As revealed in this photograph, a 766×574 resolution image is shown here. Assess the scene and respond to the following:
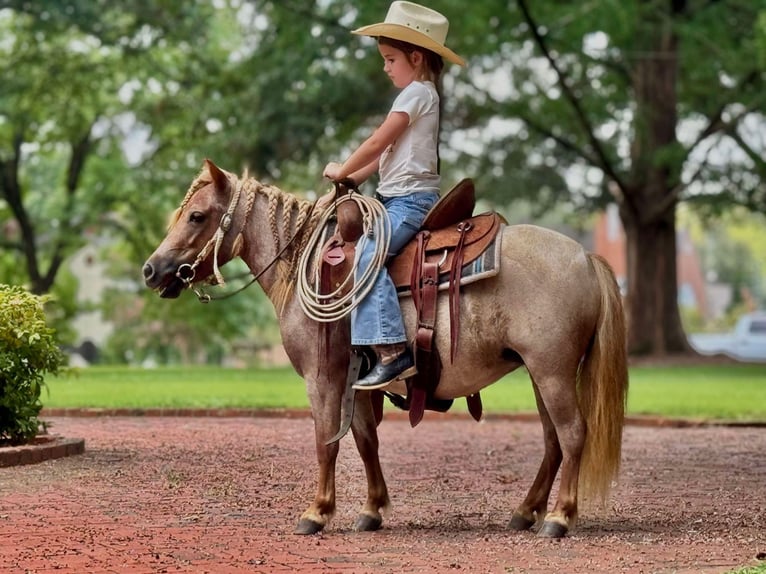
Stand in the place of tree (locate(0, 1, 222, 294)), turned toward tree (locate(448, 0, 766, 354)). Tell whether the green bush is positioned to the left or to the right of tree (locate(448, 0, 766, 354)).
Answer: right

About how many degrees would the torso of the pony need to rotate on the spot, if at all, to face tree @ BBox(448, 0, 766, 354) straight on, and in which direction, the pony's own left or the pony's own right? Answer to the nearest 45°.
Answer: approximately 90° to the pony's own right

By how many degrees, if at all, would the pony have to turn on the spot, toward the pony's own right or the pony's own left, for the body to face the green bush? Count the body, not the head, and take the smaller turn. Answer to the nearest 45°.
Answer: approximately 45° to the pony's own right

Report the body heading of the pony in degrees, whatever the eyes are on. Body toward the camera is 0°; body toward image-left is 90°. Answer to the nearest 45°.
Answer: approximately 90°

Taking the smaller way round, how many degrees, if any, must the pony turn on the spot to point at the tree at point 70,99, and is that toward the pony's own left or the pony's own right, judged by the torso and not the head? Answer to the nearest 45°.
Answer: approximately 90° to the pony's own right

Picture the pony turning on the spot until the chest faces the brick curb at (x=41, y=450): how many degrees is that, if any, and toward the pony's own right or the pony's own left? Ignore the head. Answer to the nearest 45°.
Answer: approximately 45° to the pony's own right

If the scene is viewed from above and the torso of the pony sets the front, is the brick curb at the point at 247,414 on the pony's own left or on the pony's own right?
on the pony's own right

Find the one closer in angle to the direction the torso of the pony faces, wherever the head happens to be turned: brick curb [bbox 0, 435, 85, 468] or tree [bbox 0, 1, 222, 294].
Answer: the brick curb

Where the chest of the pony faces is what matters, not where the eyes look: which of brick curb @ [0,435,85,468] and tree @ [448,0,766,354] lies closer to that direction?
the brick curb

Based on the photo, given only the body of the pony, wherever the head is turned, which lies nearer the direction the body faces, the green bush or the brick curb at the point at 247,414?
the green bush

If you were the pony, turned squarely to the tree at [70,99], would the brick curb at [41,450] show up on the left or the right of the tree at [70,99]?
left
